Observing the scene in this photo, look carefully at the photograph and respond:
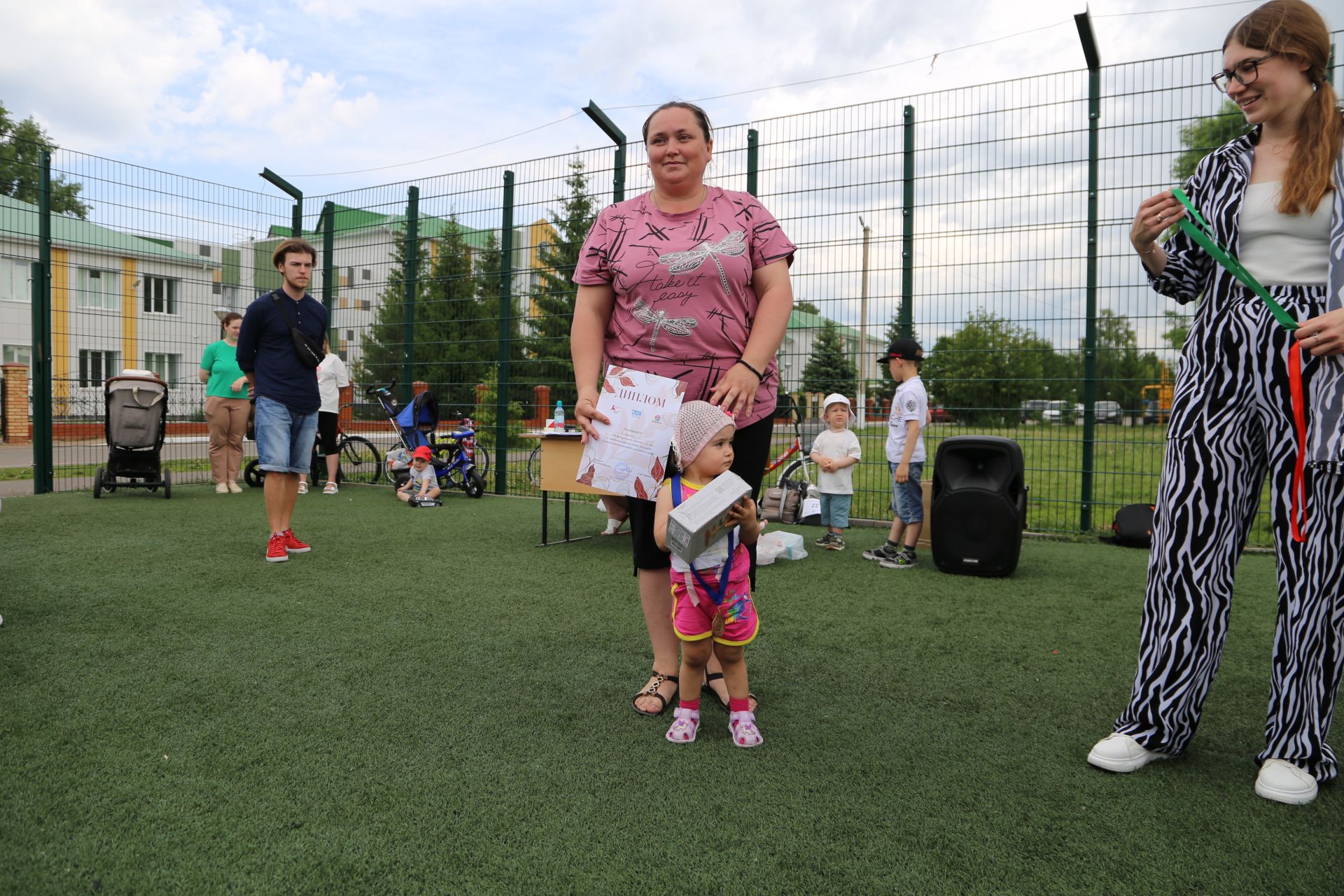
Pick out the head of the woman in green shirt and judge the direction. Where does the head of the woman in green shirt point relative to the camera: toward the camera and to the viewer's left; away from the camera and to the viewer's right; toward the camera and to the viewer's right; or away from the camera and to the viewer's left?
toward the camera and to the viewer's right

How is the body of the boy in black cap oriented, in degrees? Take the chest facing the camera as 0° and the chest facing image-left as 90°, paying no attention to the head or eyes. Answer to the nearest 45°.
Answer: approximately 90°

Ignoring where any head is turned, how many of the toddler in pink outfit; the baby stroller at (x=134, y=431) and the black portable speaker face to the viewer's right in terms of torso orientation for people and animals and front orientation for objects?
0

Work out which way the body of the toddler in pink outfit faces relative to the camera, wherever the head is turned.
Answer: toward the camera

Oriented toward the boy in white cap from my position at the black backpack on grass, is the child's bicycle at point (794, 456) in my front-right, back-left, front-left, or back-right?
front-right

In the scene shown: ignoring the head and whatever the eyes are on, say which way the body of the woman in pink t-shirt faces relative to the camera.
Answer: toward the camera

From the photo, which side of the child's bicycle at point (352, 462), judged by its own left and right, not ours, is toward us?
right

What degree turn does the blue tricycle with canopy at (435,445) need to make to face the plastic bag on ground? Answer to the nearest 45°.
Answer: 0° — it already faces it

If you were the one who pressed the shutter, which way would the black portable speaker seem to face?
facing the viewer

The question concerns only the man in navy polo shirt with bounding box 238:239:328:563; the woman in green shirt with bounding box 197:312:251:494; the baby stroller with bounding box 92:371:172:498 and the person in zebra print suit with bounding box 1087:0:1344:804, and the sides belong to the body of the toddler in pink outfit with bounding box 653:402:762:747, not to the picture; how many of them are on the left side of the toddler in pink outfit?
1

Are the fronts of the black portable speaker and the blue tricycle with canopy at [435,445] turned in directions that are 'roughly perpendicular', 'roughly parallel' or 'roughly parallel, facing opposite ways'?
roughly perpendicular
